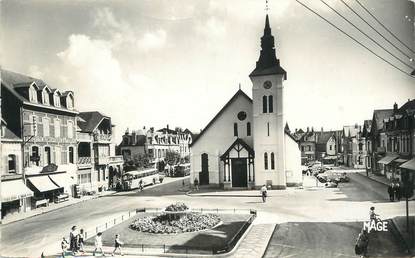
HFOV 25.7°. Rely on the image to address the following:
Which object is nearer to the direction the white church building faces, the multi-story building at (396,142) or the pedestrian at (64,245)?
the pedestrian

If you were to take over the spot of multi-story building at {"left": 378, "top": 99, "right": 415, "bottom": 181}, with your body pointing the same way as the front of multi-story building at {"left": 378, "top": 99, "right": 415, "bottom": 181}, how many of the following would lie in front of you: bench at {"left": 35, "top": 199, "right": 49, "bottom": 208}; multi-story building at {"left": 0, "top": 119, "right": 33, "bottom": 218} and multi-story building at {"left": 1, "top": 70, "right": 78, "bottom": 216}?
3

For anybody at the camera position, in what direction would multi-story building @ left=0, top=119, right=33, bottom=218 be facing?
facing the viewer and to the right of the viewer

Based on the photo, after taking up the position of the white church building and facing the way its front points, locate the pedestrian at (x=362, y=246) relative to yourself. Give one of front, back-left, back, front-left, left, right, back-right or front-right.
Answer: front

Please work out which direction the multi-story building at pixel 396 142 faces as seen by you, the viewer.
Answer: facing the viewer and to the left of the viewer

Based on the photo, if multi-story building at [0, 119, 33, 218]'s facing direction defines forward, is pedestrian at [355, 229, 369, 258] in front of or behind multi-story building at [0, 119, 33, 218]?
in front

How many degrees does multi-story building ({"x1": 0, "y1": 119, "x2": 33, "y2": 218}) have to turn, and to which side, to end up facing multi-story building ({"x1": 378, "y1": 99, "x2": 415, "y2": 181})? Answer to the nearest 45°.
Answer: approximately 45° to its left

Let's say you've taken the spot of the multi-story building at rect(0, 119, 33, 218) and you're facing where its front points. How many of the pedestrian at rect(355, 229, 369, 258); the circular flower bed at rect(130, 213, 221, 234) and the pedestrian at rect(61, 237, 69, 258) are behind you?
0

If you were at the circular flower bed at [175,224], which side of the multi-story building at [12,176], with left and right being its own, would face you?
front

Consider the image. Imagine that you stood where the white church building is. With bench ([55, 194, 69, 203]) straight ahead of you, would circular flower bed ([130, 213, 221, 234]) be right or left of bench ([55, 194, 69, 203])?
left

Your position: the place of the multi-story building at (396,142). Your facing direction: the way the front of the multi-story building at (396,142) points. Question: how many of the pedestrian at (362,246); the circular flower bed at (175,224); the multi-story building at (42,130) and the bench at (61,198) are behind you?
0

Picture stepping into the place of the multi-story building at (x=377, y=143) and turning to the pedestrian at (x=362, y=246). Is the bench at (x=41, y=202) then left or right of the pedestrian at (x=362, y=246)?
right

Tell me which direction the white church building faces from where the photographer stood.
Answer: facing the viewer

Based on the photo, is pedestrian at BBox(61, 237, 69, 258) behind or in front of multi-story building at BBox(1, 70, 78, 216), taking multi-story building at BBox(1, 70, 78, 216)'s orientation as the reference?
in front

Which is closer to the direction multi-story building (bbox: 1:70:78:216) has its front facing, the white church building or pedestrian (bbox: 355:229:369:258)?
the pedestrian

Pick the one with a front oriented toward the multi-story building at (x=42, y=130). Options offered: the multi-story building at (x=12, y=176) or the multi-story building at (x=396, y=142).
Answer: the multi-story building at (x=396, y=142)

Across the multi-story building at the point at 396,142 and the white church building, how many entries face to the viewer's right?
0
